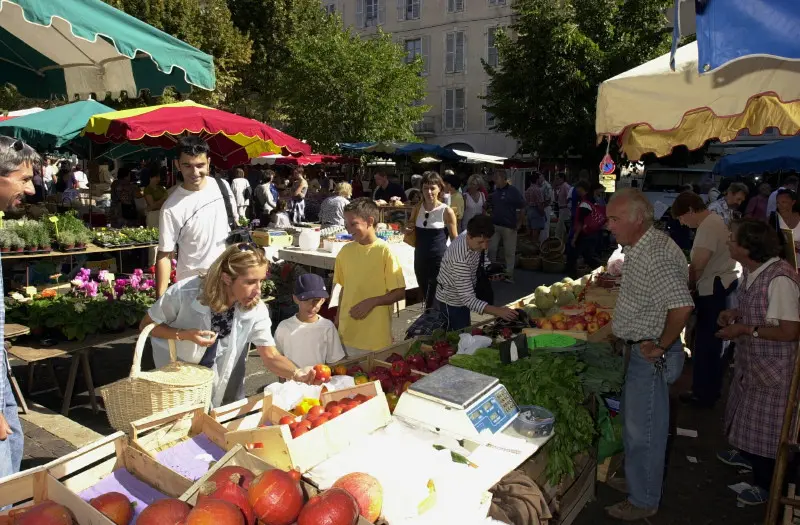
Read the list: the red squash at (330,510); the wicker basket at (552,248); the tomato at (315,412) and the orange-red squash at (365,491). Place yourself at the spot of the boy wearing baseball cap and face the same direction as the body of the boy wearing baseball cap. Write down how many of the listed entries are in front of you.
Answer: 3

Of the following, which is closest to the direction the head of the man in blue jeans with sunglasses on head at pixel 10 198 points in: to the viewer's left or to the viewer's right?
to the viewer's right

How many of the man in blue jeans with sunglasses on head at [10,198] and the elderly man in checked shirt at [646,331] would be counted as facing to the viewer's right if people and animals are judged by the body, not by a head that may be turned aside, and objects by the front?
1

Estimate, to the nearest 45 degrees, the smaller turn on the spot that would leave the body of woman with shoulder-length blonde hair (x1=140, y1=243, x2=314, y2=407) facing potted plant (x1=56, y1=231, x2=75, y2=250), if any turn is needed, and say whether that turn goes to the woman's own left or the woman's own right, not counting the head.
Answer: approximately 135° to the woman's own left

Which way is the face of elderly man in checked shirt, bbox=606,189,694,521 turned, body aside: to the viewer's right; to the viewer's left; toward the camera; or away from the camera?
to the viewer's left

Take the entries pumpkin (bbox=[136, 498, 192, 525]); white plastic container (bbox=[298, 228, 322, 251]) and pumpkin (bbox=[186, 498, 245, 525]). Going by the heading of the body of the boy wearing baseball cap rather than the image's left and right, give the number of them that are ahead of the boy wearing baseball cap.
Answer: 2

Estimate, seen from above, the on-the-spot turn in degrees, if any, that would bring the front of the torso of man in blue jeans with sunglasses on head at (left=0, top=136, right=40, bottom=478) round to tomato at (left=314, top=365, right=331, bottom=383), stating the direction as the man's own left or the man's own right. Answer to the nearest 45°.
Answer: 0° — they already face it

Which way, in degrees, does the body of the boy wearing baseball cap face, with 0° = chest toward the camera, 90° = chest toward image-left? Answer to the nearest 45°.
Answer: approximately 0°

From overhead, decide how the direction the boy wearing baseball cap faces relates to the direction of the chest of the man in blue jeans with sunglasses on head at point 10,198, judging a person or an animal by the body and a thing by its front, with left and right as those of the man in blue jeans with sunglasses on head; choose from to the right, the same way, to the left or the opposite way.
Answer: to the right

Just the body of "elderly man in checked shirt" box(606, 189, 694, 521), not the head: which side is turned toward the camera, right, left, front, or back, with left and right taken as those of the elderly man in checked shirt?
left
